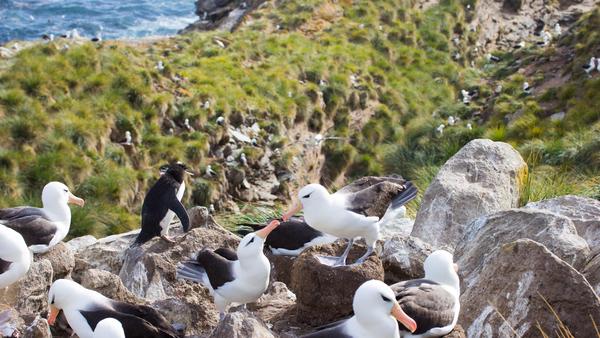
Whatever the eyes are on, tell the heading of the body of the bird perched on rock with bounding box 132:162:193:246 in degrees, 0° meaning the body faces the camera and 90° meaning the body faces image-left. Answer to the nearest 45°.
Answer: approximately 270°

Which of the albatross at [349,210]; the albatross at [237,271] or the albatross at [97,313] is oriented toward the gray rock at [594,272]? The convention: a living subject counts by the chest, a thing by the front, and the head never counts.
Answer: the albatross at [237,271]

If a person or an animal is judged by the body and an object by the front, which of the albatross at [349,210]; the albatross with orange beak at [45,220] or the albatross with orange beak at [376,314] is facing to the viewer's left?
the albatross

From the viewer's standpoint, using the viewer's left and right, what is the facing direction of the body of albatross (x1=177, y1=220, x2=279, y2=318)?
facing to the right of the viewer

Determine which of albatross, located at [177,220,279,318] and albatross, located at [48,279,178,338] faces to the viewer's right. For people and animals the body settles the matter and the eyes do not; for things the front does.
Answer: albatross, located at [177,220,279,318]

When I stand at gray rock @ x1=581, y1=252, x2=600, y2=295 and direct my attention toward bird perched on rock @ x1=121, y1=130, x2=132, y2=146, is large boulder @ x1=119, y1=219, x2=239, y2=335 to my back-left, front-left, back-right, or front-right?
front-left

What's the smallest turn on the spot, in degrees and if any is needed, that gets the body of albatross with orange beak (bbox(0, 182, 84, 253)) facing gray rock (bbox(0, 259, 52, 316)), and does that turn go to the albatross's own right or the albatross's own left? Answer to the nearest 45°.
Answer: approximately 90° to the albatross's own right

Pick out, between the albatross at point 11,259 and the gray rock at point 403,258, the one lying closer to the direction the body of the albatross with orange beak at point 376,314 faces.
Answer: the gray rock

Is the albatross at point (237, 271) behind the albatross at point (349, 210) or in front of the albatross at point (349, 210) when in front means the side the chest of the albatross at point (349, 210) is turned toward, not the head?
in front

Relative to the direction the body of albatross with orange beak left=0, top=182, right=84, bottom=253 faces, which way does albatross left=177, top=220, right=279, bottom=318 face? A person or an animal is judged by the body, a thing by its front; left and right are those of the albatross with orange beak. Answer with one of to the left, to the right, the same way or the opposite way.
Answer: the same way

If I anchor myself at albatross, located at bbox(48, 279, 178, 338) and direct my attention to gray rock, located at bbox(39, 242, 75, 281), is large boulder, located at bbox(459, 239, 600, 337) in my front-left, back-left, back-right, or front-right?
back-right

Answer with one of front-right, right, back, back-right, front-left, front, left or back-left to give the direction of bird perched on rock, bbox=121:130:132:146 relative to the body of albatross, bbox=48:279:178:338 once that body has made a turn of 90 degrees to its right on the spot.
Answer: front

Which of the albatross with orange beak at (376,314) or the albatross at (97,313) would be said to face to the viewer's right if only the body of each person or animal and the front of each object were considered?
the albatross with orange beak

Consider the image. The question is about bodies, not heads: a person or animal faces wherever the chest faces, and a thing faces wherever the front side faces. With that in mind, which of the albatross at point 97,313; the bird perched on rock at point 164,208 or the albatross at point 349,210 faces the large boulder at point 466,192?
the bird perched on rock

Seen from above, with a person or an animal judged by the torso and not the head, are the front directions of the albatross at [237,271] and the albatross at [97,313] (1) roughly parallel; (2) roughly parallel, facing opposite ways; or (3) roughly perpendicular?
roughly parallel, facing opposite ways

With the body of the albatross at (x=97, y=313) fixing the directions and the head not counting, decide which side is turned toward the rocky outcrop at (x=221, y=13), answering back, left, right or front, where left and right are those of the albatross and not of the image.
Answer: right

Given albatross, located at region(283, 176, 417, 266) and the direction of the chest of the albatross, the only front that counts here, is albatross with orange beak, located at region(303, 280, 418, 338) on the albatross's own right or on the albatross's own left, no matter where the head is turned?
on the albatross's own left

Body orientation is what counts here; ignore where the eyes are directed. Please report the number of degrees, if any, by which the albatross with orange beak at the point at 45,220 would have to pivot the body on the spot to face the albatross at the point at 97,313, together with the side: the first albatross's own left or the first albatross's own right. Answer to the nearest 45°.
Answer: approximately 90° to the first albatross's own right

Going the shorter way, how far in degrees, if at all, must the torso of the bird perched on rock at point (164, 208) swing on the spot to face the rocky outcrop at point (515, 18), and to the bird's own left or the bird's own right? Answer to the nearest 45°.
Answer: approximately 45° to the bird's own left

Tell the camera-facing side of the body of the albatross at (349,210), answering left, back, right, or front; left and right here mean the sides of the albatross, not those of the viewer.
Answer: left
